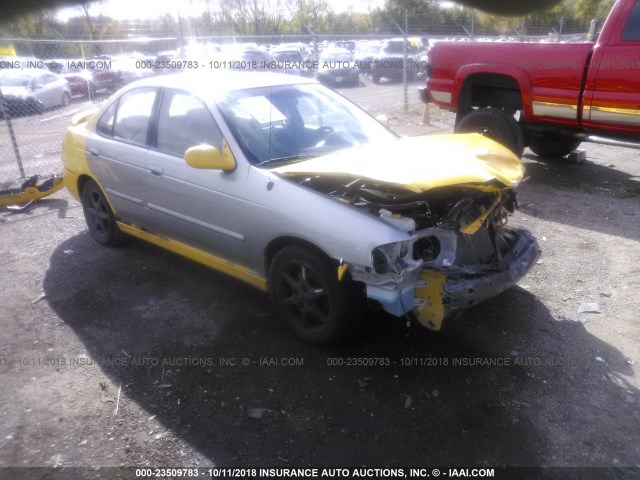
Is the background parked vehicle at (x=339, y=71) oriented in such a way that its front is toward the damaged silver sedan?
yes

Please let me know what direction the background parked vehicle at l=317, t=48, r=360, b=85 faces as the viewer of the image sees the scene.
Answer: facing the viewer

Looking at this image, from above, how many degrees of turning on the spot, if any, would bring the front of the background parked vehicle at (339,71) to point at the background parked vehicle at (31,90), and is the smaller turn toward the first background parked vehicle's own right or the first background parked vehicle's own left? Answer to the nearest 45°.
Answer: approximately 45° to the first background parked vehicle's own right

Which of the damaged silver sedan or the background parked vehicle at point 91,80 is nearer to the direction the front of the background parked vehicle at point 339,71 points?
the damaged silver sedan

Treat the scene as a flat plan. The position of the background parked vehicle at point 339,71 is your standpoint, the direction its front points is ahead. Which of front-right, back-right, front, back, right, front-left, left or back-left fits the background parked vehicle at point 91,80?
front-right

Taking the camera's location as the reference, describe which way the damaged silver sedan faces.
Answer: facing the viewer and to the right of the viewer

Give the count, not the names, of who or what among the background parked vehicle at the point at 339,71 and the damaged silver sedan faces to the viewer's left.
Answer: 0

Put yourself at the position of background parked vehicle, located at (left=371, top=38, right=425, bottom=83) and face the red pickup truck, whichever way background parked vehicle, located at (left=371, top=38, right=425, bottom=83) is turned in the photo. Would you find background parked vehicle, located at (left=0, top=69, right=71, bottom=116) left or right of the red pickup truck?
right

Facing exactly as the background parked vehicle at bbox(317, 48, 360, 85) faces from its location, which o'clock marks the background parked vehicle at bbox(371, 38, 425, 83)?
the background parked vehicle at bbox(371, 38, 425, 83) is roughly at 8 o'clock from the background parked vehicle at bbox(317, 48, 360, 85).

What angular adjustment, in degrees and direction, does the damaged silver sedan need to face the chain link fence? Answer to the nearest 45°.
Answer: approximately 180°

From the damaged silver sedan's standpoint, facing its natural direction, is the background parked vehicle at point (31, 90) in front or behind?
behind

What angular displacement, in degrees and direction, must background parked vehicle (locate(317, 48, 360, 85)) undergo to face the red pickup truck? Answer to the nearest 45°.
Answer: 0° — it already faces it

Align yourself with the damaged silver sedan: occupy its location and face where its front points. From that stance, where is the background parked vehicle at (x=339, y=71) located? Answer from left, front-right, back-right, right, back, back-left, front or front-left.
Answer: back-left
